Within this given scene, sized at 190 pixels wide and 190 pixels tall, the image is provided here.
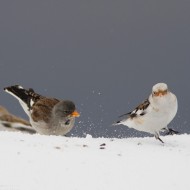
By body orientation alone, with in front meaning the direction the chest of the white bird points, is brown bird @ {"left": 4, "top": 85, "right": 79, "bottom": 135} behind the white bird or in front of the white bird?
behind
